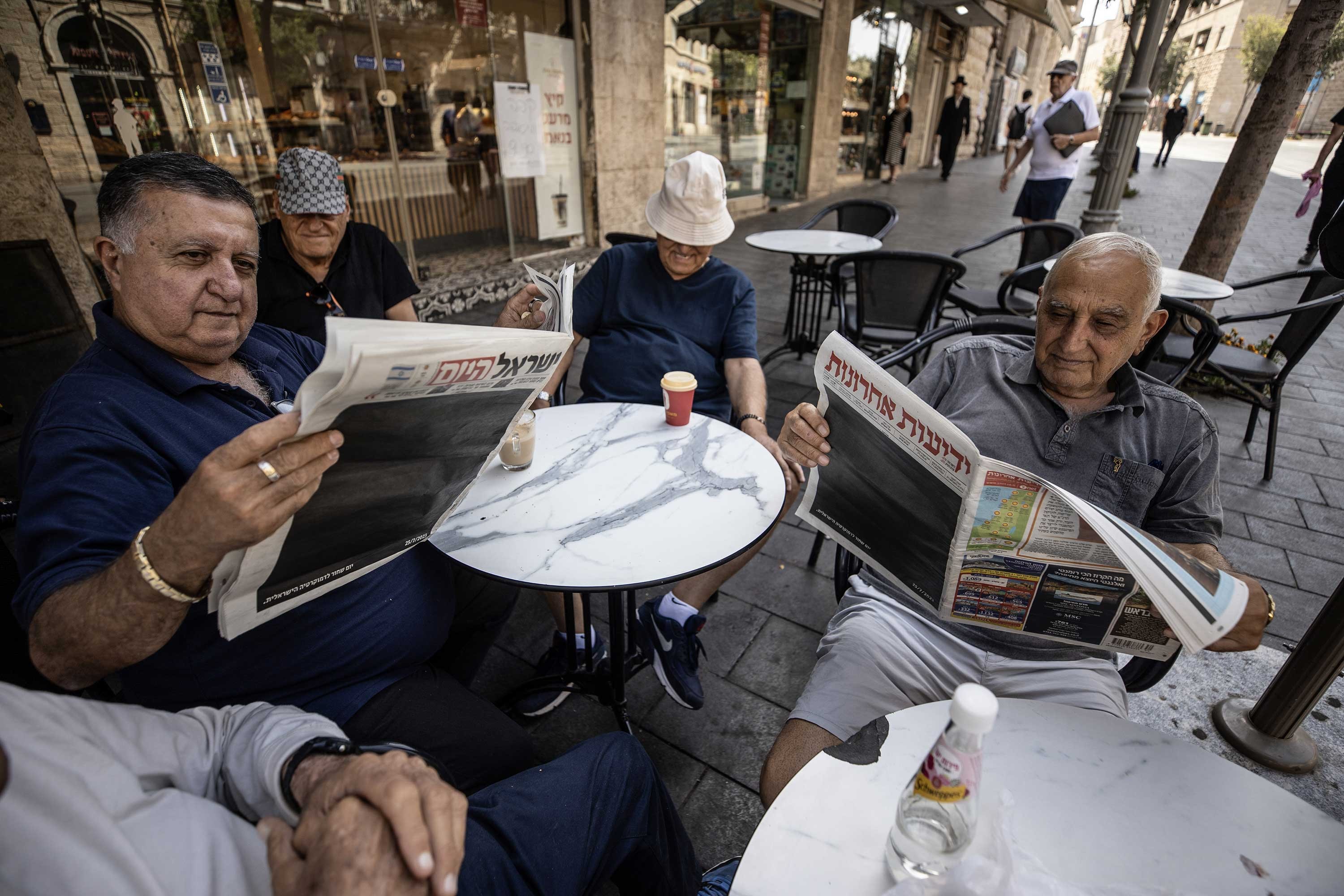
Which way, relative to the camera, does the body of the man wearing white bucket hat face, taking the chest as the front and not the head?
toward the camera

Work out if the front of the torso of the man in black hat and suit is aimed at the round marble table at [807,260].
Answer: yes

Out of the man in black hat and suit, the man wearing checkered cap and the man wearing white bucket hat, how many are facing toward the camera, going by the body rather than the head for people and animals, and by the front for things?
3

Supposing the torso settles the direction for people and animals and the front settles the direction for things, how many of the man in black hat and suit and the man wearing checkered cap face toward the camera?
2

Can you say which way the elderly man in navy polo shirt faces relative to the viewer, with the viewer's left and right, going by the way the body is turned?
facing the viewer and to the right of the viewer

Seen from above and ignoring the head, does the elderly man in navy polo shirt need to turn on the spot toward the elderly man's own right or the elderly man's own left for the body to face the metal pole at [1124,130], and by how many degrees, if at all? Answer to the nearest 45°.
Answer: approximately 45° to the elderly man's own left

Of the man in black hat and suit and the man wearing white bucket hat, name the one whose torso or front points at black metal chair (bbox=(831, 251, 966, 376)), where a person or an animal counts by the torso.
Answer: the man in black hat and suit

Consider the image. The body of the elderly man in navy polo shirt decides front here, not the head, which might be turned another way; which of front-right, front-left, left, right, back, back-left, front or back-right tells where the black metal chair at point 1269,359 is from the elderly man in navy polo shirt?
front-left

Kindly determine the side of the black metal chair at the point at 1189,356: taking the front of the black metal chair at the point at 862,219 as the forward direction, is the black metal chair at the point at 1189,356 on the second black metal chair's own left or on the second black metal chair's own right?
on the second black metal chair's own left

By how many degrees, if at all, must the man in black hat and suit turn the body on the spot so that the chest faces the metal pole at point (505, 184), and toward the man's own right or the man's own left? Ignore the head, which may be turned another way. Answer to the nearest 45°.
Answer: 0° — they already face it

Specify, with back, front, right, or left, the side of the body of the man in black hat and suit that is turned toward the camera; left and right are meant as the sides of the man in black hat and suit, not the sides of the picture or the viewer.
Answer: front

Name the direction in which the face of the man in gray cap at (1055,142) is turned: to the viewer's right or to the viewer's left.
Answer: to the viewer's left

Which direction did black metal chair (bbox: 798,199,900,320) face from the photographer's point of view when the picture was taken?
facing the viewer and to the left of the viewer

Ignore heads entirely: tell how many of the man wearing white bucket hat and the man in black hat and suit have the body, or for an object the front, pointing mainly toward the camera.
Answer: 2
